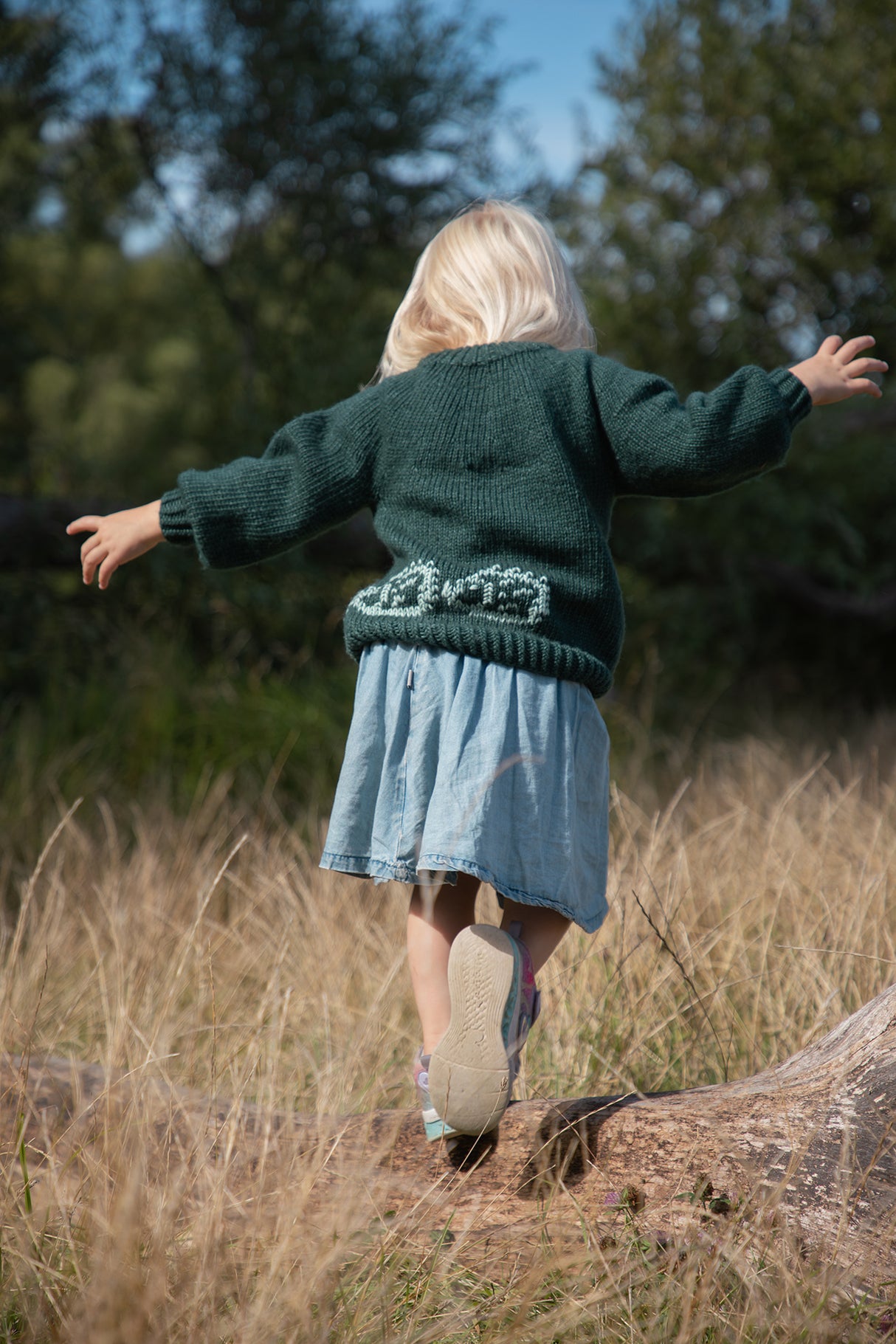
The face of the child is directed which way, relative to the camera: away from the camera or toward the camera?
away from the camera

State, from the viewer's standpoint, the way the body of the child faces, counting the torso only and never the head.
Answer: away from the camera
